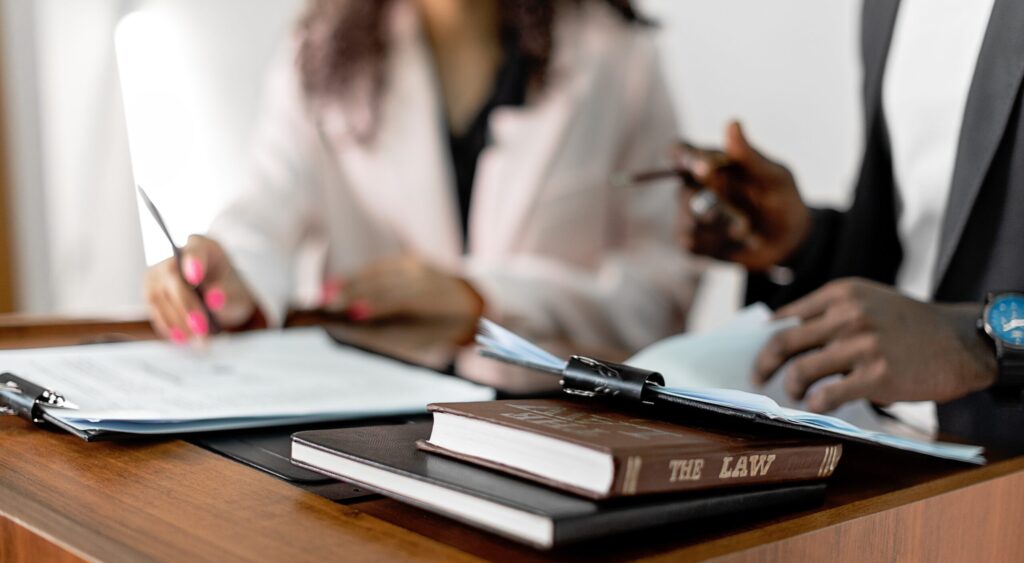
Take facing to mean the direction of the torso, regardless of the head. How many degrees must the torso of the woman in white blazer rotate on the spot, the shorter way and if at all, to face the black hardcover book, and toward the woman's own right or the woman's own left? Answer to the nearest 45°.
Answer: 0° — they already face it

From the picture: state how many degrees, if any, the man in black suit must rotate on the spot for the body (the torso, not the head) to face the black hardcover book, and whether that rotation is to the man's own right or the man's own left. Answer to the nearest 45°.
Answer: approximately 45° to the man's own left

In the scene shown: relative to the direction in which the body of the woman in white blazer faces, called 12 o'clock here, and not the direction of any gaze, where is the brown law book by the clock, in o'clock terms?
The brown law book is roughly at 12 o'clock from the woman in white blazer.

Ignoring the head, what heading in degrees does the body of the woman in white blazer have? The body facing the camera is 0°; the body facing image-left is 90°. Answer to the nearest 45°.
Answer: approximately 0°

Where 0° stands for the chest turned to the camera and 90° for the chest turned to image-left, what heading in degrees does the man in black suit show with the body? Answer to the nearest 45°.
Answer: approximately 45°

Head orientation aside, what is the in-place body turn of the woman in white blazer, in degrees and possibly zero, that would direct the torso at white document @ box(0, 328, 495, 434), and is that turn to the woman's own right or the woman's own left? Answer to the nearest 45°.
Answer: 0° — they already face it

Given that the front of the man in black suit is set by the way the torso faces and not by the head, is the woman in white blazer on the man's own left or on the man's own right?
on the man's own right

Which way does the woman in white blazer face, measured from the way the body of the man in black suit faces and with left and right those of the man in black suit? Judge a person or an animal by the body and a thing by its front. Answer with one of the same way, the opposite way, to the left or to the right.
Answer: to the left

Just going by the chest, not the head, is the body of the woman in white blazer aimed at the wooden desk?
yes
